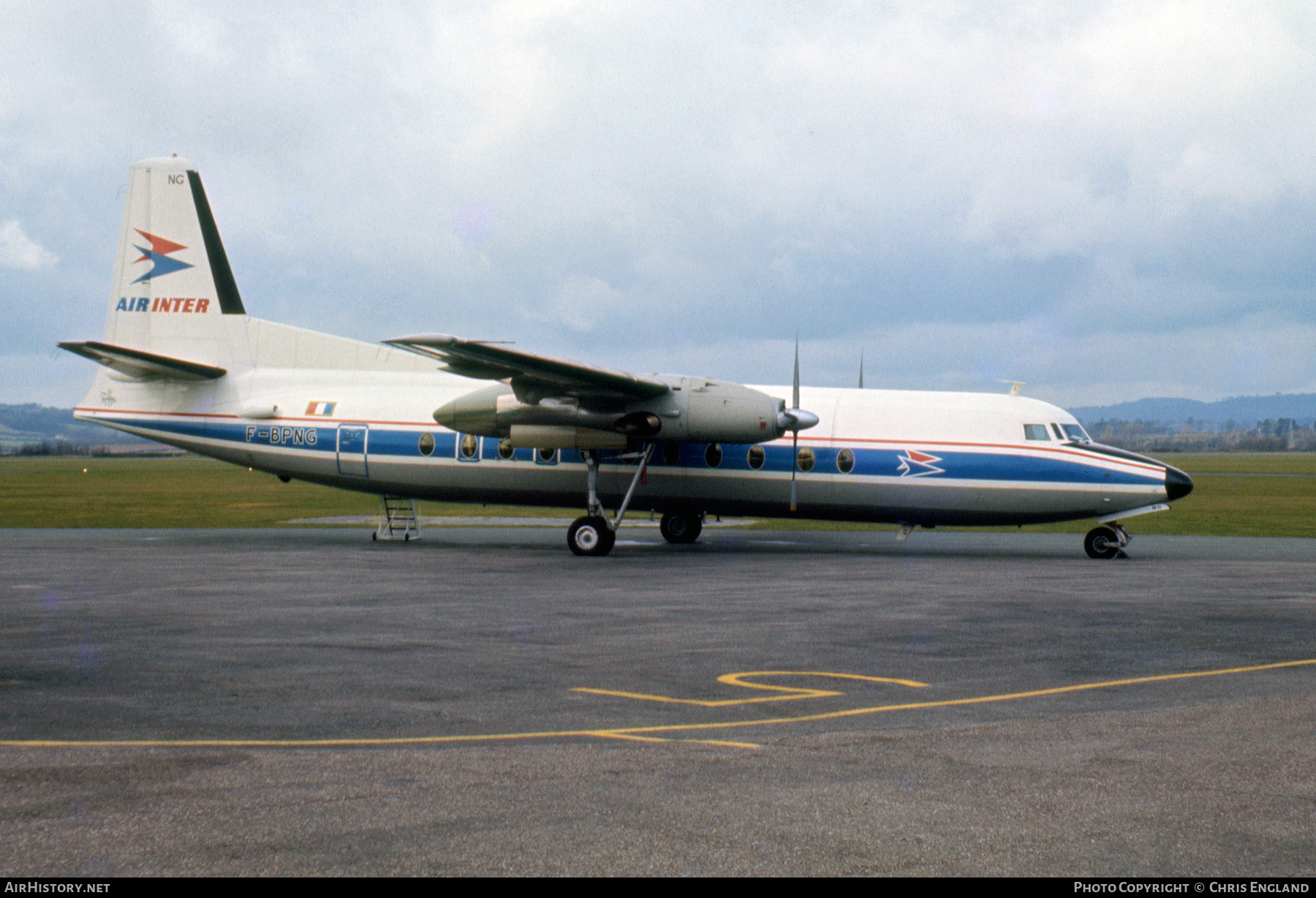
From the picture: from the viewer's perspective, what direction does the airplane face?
to the viewer's right
